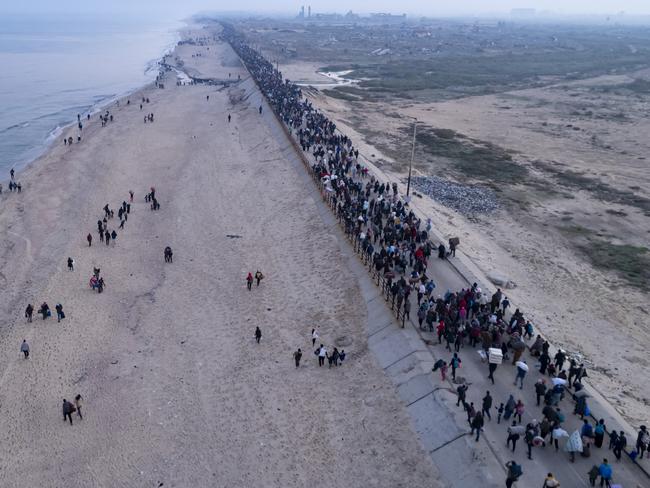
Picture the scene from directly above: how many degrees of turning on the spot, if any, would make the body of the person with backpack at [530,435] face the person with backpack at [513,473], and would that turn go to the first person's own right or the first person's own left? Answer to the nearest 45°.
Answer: approximately 180°

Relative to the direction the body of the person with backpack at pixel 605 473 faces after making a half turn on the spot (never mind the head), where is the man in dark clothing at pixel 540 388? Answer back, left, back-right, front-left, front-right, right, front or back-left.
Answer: back-right

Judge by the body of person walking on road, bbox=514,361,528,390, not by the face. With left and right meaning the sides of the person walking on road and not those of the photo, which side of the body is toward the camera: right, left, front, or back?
back

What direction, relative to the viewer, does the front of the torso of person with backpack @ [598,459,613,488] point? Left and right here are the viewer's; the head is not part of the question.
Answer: facing away from the viewer

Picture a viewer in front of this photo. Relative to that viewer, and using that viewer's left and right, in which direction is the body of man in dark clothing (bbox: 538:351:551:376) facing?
facing away from the viewer

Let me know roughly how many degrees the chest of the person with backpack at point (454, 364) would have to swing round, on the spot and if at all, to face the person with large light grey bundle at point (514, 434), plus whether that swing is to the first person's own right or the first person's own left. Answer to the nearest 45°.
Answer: approximately 135° to the first person's own right

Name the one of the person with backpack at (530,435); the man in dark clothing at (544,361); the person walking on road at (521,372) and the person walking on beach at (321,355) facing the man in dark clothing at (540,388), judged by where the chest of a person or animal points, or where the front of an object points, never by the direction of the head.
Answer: the person with backpack

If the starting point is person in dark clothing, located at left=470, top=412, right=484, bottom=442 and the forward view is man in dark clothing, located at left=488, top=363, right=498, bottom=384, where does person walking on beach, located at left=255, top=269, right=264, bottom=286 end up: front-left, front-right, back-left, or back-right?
front-left

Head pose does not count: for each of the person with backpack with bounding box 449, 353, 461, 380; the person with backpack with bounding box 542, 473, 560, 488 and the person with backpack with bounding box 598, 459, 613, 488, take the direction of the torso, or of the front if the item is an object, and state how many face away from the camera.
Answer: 3

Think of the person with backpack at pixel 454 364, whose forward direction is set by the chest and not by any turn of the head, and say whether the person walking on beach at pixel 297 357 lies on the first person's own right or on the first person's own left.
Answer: on the first person's own left

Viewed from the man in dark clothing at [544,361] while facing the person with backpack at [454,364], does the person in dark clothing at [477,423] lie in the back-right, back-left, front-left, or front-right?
front-left

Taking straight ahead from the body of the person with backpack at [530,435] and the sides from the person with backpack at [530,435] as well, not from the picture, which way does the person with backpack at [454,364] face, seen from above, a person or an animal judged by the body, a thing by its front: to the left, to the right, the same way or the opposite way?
the same way

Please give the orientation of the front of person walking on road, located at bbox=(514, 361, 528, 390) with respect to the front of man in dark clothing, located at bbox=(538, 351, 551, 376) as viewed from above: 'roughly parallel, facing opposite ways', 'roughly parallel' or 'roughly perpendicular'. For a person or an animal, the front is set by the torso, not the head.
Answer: roughly parallel

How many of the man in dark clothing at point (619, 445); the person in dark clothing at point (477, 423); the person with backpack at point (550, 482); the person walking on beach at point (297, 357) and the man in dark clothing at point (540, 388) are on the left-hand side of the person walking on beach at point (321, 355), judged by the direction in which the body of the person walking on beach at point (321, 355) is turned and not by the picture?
1

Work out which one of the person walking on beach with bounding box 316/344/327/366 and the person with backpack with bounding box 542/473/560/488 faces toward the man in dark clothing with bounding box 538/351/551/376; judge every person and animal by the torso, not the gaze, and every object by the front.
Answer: the person with backpack

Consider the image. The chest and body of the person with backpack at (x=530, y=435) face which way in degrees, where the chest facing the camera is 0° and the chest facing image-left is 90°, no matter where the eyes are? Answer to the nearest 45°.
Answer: approximately 180°
